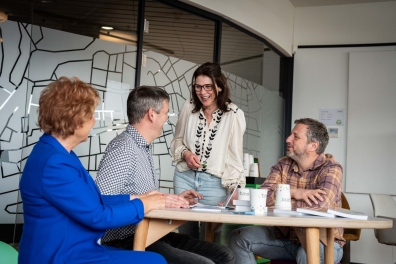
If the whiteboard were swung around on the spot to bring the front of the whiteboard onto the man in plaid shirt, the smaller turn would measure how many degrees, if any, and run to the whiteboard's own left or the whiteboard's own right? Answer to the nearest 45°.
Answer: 0° — it already faces them

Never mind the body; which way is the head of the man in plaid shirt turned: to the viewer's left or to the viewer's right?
to the viewer's left

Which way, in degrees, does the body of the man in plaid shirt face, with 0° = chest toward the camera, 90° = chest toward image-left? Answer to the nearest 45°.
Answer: approximately 45°

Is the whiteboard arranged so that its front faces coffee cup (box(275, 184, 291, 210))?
yes

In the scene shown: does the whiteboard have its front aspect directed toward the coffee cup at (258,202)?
yes

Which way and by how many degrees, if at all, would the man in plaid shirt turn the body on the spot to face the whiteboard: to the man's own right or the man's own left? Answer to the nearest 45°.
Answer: approximately 135° to the man's own right
